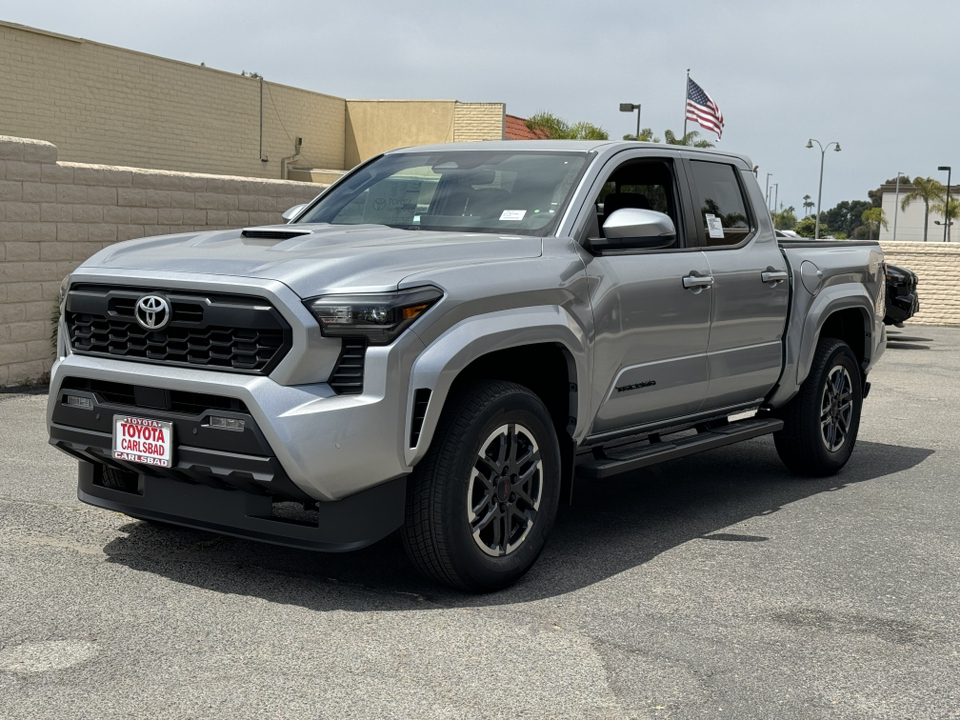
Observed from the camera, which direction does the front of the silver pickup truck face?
facing the viewer and to the left of the viewer

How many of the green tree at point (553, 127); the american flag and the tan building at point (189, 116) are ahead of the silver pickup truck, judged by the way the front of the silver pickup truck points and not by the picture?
0

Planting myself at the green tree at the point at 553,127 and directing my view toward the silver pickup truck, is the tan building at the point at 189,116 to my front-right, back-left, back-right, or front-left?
front-right

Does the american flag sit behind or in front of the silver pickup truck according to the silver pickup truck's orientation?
behind

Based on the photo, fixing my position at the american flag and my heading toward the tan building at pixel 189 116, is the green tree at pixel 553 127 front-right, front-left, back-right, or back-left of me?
front-right

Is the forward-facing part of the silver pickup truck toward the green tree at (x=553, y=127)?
no

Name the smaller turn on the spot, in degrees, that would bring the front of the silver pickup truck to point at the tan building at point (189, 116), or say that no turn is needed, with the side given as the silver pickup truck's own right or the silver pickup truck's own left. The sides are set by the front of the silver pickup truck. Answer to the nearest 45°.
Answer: approximately 135° to the silver pickup truck's own right
